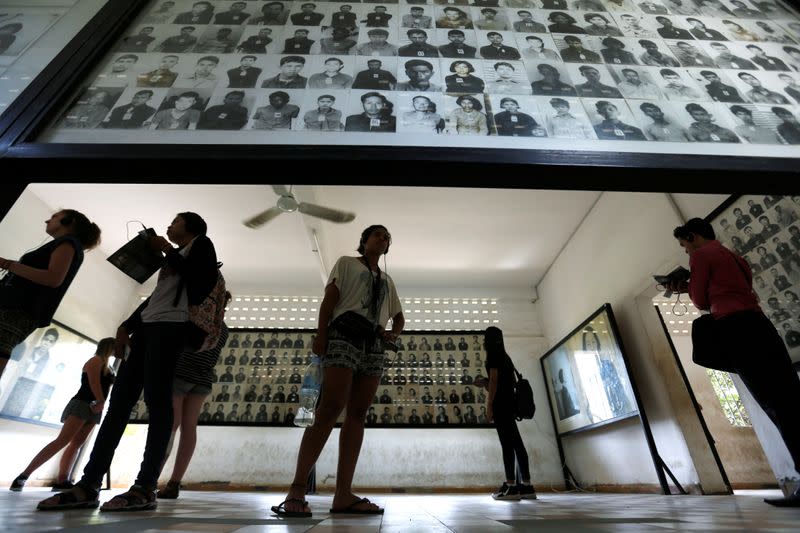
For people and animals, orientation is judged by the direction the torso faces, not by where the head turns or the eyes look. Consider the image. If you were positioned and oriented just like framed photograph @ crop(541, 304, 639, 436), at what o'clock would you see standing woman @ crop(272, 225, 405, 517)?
The standing woman is roughly at 11 o'clock from the framed photograph.

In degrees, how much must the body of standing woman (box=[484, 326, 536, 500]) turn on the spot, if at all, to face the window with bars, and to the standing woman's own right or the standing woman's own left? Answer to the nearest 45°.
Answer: approximately 135° to the standing woman's own right

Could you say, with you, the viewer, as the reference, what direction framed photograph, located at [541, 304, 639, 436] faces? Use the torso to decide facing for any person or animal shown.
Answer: facing the viewer and to the left of the viewer

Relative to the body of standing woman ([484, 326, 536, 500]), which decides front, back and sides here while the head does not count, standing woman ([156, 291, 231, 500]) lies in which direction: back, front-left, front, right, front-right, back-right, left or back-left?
front-left

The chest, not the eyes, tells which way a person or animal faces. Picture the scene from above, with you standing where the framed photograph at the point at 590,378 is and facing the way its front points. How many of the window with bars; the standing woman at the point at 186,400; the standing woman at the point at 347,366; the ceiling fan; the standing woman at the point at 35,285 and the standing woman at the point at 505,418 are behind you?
1

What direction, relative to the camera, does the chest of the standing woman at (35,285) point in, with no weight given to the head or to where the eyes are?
to the viewer's left

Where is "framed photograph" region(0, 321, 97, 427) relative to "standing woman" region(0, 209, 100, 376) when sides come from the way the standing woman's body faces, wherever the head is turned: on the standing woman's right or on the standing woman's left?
on the standing woman's right

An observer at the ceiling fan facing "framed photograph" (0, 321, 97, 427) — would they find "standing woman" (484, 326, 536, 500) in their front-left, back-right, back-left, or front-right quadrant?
back-right

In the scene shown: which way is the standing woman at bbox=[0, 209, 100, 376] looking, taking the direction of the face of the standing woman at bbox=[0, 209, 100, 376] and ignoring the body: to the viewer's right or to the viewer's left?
to the viewer's left

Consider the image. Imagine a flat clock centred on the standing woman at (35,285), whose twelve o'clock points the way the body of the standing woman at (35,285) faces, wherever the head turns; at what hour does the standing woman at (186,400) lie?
the standing woman at (186,400) is roughly at 5 o'clock from the standing woman at (35,285).

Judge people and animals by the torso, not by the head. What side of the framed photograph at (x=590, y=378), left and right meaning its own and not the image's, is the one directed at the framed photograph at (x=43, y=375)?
front

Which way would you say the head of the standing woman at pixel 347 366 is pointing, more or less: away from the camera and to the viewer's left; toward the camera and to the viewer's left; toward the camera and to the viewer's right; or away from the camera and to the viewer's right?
toward the camera and to the viewer's right

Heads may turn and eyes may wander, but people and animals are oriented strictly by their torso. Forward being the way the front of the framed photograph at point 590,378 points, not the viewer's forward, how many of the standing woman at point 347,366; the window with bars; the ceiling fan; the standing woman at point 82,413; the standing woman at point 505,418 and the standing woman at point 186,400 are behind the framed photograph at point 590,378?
1

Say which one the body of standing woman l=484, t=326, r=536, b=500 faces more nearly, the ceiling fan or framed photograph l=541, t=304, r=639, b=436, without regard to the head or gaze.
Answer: the ceiling fan

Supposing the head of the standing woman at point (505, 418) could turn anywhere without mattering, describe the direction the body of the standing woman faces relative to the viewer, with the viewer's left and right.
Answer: facing to the left of the viewer
